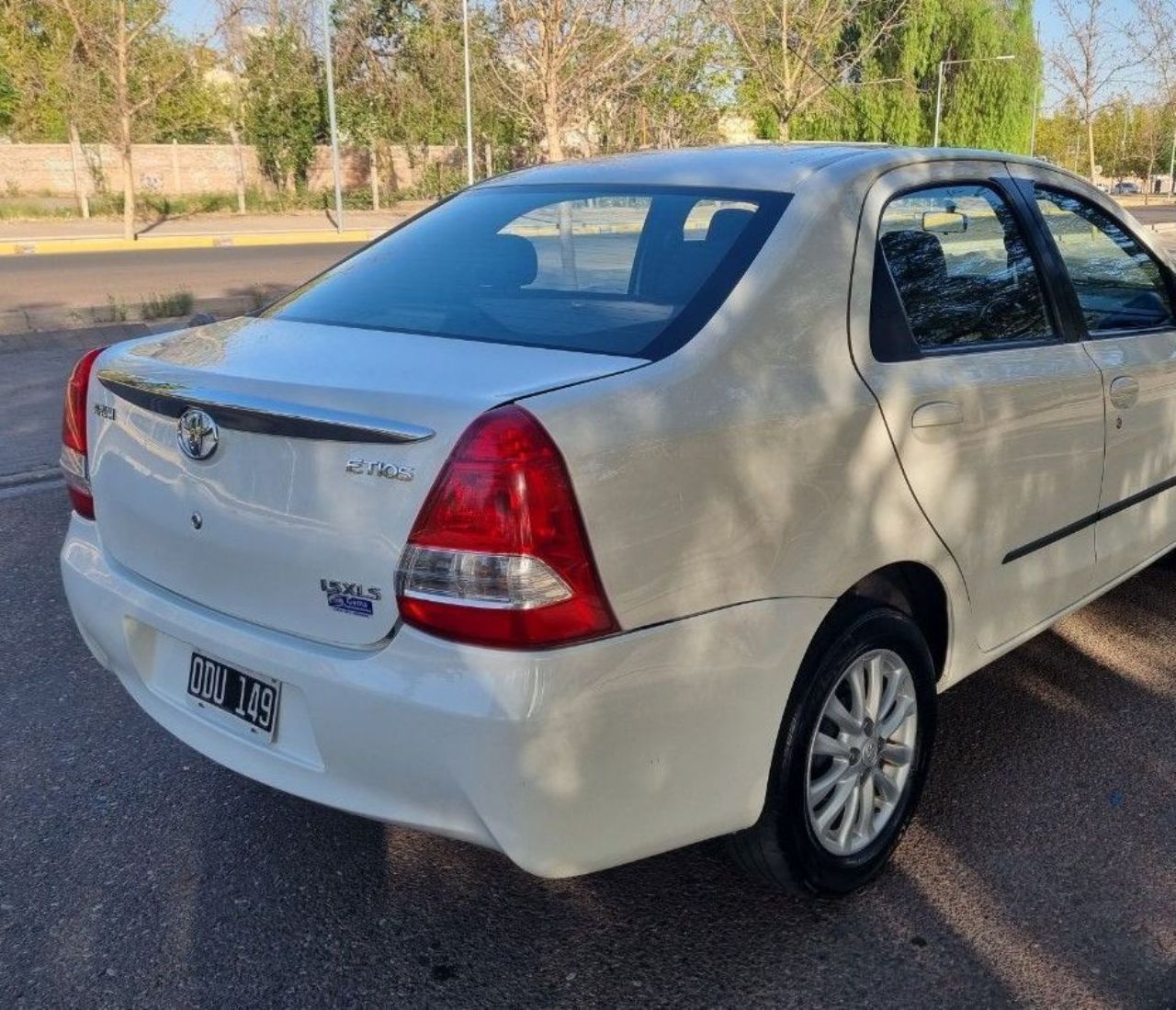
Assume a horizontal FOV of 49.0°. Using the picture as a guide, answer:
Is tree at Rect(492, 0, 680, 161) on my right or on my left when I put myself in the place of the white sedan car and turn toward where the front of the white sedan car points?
on my left

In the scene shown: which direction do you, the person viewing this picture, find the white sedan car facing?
facing away from the viewer and to the right of the viewer

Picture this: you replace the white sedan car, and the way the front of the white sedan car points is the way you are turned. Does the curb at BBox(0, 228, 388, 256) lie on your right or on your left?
on your left

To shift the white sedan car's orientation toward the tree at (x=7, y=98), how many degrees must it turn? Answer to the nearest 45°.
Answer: approximately 90° to its left

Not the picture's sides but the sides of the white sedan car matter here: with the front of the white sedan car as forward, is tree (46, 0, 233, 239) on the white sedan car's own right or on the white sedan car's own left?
on the white sedan car's own left

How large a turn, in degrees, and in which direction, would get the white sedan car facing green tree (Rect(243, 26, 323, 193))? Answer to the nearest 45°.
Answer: approximately 45° to its left

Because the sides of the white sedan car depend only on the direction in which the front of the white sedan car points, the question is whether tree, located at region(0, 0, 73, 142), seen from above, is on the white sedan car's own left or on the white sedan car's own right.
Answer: on the white sedan car's own left

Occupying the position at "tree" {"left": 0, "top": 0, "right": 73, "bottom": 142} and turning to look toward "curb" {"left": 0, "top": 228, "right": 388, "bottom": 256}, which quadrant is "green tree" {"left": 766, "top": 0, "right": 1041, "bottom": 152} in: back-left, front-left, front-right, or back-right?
front-left

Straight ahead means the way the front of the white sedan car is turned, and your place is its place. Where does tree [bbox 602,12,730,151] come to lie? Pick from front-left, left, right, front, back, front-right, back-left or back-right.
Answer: front-left

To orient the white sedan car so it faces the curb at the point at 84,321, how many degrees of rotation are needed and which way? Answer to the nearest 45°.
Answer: approximately 90° to its left
